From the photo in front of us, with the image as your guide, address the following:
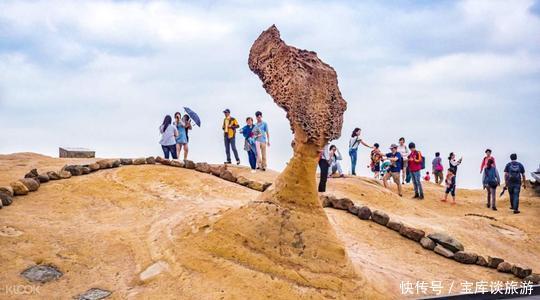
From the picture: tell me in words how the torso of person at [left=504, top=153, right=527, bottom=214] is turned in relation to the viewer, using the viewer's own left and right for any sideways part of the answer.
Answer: facing away from the viewer

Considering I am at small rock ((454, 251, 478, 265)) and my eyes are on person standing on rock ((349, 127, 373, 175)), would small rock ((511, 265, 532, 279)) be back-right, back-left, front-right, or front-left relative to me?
back-right

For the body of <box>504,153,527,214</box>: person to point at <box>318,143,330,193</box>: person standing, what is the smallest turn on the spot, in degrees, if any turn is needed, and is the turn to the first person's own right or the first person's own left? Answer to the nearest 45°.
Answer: approximately 135° to the first person's own left

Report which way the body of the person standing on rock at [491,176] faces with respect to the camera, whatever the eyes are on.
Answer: away from the camera

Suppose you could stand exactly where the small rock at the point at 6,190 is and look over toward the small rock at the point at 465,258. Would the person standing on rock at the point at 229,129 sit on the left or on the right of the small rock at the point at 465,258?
left

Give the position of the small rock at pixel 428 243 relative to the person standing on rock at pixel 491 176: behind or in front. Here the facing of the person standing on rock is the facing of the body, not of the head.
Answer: behind

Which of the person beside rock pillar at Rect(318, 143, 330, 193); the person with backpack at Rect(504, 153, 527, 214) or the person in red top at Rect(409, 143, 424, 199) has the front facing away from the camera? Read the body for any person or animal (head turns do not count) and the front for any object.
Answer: the person with backpack at Rect(504, 153, 527, 214)

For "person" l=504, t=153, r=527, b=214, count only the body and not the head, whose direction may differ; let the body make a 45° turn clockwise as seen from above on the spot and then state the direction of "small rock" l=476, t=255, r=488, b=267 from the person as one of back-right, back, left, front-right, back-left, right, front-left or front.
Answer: back-right

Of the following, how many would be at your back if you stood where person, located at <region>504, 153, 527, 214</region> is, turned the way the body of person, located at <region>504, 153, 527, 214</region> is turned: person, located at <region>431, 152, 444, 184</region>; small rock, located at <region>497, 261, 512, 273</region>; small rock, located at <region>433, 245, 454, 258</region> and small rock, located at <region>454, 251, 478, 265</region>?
3
